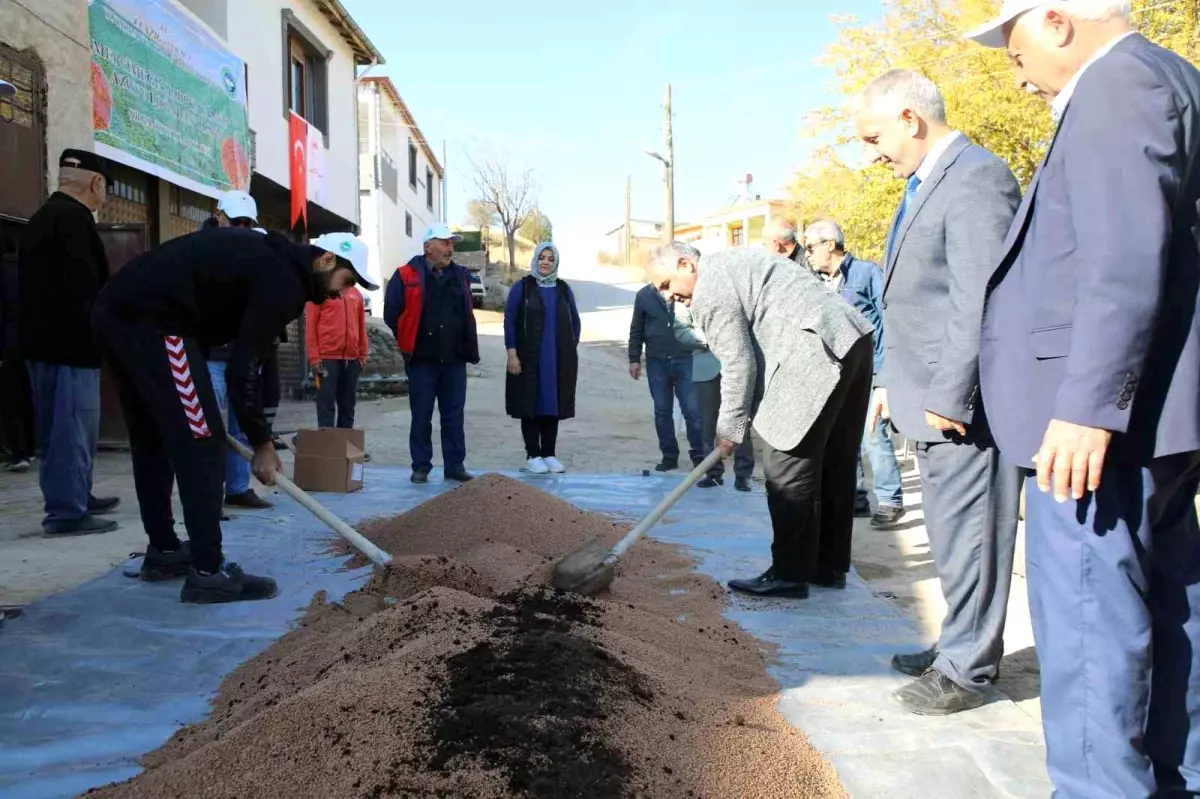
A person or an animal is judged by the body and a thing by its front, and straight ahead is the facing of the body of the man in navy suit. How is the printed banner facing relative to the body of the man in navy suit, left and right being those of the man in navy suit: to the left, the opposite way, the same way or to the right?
the opposite way

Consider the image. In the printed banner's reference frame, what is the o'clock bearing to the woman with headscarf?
The woman with headscarf is roughly at 12 o'clock from the printed banner.

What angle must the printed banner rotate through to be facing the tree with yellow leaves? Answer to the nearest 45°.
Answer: approximately 45° to its left

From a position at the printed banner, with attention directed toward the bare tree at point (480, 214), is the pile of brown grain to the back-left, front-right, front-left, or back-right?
back-right

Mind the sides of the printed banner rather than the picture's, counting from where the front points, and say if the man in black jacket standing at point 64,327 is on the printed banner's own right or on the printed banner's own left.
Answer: on the printed banner's own right

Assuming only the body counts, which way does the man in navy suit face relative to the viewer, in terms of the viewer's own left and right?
facing to the left of the viewer

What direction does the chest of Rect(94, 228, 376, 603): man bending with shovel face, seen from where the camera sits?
to the viewer's right

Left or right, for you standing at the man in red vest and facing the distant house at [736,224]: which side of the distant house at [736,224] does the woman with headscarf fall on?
right

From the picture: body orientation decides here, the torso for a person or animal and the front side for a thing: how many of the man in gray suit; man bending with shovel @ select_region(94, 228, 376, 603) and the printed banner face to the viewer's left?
1

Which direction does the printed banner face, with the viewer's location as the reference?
facing the viewer and to the right of the viewer

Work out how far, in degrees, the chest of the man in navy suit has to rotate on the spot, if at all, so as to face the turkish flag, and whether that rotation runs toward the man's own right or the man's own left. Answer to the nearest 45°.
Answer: approximately 45° to the man's own right

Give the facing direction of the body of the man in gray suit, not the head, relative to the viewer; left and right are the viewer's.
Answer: facing to the left of the viewer

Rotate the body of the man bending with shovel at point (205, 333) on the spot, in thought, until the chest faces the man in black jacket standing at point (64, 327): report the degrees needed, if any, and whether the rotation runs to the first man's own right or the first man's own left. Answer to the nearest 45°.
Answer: approximately 135° to the first man's own left

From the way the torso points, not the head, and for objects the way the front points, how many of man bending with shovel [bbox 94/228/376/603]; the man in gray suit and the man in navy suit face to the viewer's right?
1

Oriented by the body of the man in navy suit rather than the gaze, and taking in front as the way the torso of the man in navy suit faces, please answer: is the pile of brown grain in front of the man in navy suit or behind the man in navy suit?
in front
